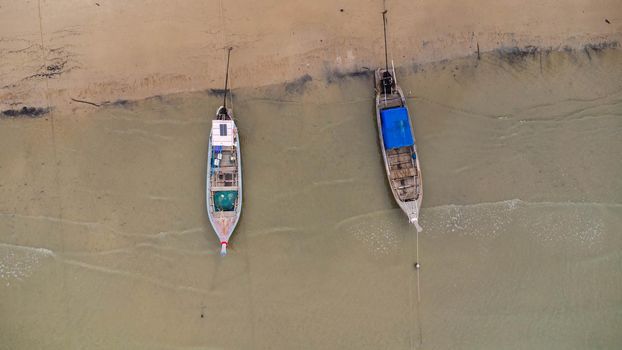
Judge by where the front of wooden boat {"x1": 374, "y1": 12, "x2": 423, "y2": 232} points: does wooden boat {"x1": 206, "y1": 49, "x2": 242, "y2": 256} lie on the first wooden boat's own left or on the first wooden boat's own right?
on the first wooden boat's own right

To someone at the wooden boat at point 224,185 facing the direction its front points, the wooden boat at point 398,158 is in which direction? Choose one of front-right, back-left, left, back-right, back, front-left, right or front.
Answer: left

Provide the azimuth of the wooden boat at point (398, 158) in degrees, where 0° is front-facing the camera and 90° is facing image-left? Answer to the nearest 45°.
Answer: approximately 0°

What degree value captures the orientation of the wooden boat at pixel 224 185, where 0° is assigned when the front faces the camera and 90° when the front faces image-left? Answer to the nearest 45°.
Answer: approximately 0°

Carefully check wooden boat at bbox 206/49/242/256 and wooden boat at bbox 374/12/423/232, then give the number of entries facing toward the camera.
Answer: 2
